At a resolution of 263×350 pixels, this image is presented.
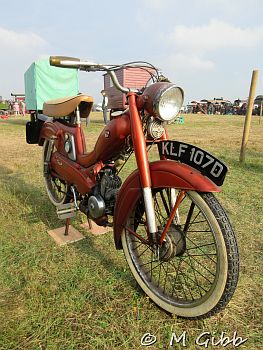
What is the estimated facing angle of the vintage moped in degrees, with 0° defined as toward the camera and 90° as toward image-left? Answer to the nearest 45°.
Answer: approximately 315°

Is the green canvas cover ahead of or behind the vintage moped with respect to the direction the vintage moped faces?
behind
